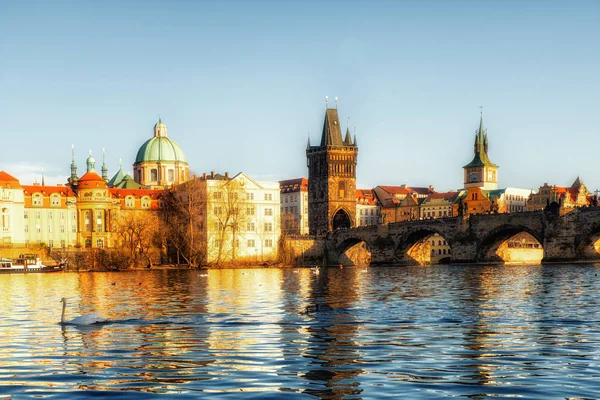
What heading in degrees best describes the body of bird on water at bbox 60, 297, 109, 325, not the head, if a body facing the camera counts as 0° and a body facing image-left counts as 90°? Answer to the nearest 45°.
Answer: approximately 90°
